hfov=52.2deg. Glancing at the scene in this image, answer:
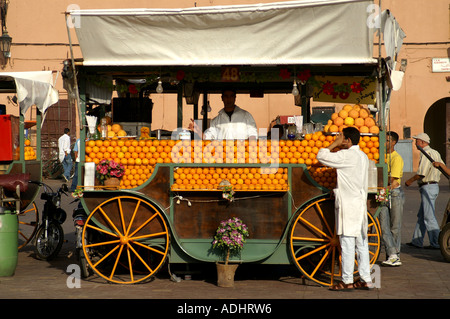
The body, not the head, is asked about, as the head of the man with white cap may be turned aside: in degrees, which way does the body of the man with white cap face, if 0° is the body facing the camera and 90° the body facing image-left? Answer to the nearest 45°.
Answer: approximately 90°

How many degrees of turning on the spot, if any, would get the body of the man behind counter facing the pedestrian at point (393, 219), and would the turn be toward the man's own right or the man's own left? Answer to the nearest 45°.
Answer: approximately 90° to the man's own left

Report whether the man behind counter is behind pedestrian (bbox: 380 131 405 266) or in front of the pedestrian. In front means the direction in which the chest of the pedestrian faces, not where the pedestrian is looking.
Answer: in front

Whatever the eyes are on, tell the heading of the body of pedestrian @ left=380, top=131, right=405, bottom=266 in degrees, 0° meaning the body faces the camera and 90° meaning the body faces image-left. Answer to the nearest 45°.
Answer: approximately 90°
